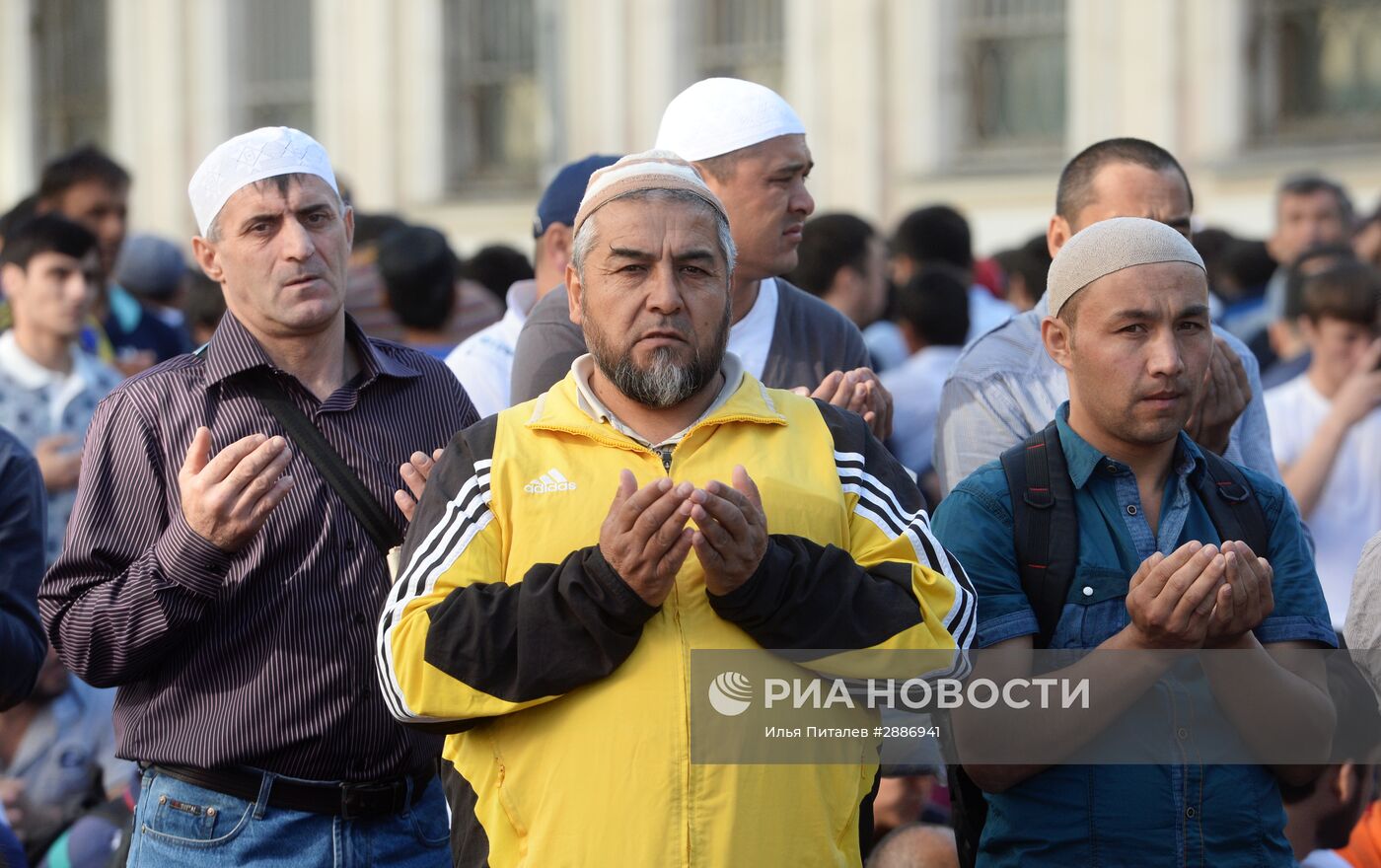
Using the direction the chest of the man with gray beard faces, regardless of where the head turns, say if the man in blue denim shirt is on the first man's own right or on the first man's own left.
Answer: on the first man's own left

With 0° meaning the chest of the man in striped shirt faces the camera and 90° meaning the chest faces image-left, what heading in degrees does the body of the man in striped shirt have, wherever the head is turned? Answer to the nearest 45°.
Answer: approximately 315°

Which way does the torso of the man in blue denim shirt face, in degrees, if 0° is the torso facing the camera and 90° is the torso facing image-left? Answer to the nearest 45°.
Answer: approximately 315°

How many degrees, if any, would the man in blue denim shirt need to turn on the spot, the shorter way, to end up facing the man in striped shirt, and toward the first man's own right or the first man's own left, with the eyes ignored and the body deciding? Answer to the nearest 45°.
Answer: approximately 135° to the first man's own right

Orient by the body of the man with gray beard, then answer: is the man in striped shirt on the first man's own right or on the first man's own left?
on the first man's own right
